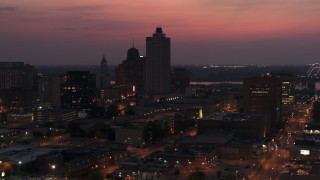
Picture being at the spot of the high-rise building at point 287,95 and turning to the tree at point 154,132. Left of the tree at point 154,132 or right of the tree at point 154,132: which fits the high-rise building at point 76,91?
right

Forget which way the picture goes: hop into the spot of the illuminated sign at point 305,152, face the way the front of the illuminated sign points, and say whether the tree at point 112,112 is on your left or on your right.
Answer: on your right

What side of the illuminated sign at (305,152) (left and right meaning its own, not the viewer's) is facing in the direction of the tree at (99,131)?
right

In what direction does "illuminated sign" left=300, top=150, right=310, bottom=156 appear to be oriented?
toward the camera

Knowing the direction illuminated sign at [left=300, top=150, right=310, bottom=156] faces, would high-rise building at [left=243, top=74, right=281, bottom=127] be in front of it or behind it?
behind

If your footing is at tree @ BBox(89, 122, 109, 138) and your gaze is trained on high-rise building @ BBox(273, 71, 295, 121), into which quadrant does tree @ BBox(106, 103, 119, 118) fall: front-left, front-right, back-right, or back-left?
front-left

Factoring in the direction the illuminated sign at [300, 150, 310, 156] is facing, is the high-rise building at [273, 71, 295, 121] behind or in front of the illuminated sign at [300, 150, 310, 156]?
behind

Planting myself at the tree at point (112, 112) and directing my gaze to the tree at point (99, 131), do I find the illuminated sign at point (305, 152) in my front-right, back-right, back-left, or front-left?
front-left

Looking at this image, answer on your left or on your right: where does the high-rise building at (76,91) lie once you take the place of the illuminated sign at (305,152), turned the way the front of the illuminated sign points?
on your right
